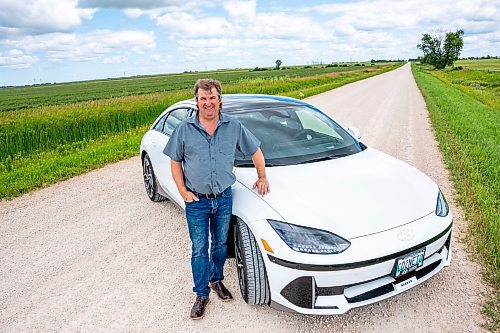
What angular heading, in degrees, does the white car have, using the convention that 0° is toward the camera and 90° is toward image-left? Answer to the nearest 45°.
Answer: approximately 315°

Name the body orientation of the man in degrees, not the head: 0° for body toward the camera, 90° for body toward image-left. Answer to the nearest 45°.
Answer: approximately 0°
